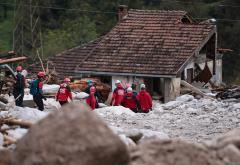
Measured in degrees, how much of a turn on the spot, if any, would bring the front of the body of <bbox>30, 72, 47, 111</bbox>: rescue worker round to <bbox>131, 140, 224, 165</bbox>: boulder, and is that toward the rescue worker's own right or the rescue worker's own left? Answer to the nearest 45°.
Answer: approximately 90° to the rescue worker's own right

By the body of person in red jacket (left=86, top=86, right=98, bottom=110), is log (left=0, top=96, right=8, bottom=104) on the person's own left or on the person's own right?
on the person's own left

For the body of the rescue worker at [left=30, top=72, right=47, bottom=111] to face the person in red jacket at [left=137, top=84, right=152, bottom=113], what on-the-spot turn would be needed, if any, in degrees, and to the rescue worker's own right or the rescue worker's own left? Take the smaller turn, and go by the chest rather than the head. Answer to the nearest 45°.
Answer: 0° — they already face them

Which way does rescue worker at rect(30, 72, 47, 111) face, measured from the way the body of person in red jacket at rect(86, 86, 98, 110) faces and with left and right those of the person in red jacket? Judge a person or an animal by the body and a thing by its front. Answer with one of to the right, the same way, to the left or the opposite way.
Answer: to the right

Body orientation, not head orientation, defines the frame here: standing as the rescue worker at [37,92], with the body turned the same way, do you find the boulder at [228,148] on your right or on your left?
on your right

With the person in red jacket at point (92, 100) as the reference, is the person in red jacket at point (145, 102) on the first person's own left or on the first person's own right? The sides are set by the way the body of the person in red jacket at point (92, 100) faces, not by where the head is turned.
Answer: on the first person's own right

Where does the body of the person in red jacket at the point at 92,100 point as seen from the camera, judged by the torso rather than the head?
away from the camera

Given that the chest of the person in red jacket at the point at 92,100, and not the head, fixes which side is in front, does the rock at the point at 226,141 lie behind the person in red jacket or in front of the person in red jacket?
behind

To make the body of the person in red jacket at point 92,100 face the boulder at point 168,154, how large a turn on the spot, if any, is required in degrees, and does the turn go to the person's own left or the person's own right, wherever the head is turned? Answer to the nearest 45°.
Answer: approximately 180°

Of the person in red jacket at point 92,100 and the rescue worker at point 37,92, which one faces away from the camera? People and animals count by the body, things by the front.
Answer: the person in red jacket
